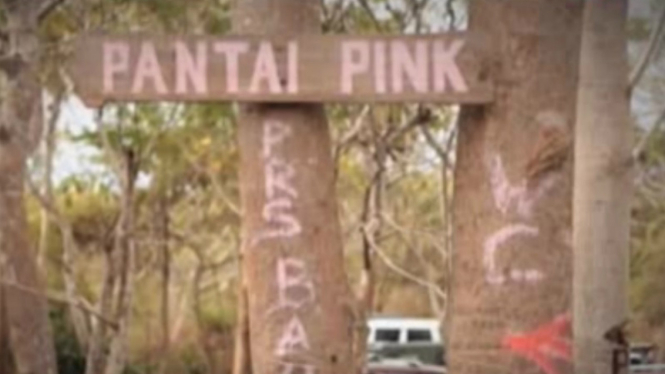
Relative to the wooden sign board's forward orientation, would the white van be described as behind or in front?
behind

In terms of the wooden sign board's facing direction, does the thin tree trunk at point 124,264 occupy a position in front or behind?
behind

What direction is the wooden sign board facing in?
toward the camera

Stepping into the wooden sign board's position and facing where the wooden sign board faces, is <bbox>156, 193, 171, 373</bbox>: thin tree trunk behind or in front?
behind

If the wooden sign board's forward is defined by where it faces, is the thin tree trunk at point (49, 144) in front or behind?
behind

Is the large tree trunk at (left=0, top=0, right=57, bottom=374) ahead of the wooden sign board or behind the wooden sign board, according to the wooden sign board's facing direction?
behind

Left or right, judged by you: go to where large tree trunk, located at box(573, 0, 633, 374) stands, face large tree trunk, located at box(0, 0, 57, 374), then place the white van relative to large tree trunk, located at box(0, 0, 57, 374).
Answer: right
